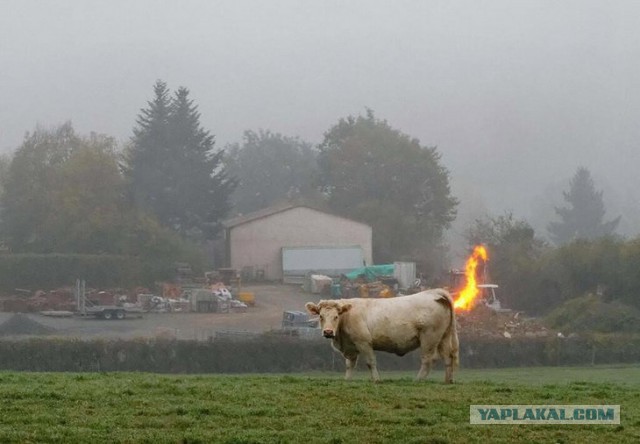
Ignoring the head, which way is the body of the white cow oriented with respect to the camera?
to the viewer's left

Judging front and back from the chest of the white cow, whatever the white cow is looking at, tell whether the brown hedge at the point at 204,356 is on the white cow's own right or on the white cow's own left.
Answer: on the white cow's own right
